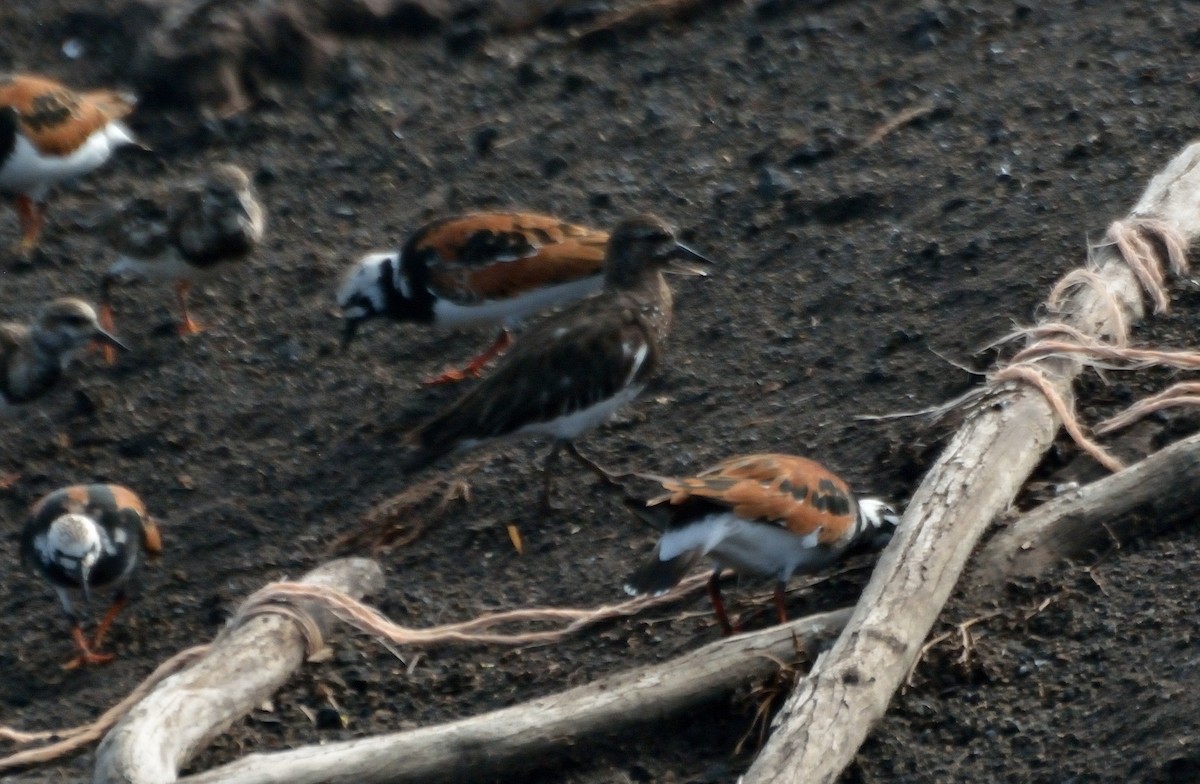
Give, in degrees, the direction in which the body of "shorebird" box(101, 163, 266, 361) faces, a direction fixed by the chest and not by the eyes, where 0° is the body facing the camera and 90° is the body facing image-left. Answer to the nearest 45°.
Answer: approximately 270°

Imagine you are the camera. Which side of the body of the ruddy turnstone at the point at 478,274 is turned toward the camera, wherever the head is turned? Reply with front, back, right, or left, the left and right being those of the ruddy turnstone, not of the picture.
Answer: left

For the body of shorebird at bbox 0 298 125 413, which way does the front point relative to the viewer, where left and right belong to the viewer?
facing to the right of the viewer

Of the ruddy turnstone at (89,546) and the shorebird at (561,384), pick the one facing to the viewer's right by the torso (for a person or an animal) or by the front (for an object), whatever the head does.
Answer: the shorebird

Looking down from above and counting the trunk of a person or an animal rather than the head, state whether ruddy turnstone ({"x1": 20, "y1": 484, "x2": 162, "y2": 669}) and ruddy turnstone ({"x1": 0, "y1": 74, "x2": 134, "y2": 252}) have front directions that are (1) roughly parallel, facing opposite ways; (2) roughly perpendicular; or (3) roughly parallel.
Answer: roughly perpendicular

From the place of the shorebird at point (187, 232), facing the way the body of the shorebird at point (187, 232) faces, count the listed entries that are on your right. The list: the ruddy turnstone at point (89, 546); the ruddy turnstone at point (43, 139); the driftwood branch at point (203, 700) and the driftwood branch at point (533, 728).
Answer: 3

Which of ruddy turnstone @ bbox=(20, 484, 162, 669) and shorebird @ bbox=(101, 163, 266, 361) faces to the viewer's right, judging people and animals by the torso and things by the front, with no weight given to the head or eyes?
the shorebird

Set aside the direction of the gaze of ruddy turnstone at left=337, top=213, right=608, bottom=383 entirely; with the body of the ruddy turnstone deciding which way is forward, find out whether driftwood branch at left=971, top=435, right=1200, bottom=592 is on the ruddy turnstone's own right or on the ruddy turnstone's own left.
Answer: on the ruddy turnstone's own left

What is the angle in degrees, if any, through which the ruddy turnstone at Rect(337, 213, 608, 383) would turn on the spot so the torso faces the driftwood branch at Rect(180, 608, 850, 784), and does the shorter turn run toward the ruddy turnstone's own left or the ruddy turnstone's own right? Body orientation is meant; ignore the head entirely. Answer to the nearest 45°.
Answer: approximately 90° to the ruddy turnstone's own left

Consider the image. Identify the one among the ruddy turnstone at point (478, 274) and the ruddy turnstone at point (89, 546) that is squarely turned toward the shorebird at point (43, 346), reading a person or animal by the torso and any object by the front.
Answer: the ruddy turnstone at point (478, 274)

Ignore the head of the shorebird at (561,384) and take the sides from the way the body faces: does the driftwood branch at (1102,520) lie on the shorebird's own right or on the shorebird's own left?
on the shorebird's own right

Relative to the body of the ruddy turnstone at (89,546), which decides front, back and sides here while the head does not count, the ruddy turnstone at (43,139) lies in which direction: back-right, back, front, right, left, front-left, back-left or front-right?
back

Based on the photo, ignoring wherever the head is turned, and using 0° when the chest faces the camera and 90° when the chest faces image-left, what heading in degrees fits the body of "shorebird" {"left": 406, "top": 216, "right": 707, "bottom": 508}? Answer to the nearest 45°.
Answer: approximately 270°
